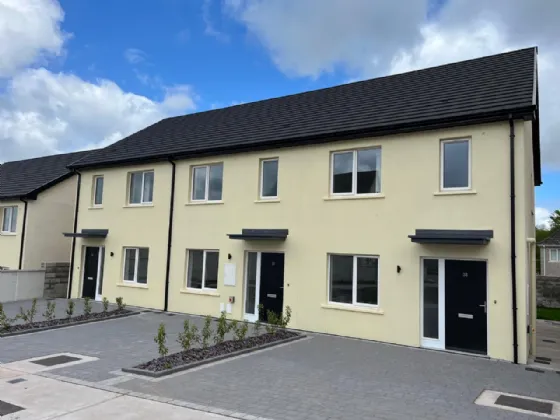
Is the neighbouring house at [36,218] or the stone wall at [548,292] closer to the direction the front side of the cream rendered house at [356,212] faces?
the neighbouring house

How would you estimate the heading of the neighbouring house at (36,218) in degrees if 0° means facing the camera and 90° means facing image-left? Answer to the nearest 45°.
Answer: approximately 45°

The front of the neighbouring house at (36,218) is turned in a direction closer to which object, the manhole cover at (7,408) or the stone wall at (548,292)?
the manhole cover

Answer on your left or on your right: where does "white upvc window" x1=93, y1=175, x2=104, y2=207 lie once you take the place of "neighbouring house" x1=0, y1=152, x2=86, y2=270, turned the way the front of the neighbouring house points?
on your left

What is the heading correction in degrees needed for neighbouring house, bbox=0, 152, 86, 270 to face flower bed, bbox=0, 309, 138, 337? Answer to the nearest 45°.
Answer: approximately 45° to its left

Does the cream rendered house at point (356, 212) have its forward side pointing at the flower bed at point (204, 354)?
yes
